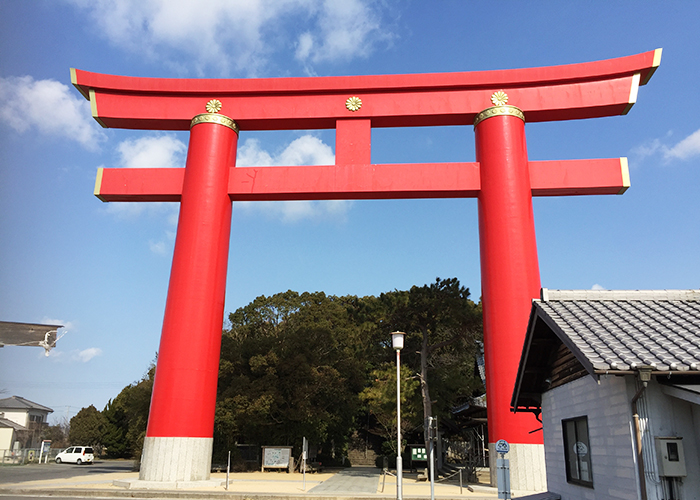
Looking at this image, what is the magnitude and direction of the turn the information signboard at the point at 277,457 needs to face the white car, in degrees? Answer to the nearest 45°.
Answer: approximately 135° to its right

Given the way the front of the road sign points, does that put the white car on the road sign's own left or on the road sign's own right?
on the road sign's own right

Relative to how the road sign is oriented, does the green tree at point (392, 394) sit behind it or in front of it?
behind

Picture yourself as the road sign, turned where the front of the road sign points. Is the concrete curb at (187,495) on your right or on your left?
on your right

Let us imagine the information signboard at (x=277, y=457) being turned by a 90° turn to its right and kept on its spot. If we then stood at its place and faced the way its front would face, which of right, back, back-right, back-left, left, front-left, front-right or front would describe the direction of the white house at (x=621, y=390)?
left

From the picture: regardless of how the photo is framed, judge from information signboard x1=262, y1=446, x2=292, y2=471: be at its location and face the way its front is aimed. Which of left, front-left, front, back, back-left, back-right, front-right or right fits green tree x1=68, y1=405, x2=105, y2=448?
back-right

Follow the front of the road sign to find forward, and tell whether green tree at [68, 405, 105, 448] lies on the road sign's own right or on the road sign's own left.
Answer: on the road sign's own right

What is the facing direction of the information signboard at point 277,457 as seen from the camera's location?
facing the viewer

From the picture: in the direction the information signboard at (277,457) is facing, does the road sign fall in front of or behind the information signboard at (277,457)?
in front

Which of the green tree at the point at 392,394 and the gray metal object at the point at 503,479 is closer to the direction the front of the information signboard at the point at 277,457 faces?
the gray metal object

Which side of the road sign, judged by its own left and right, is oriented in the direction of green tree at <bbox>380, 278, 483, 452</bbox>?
back

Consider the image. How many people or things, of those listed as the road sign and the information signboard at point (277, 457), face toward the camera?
2
